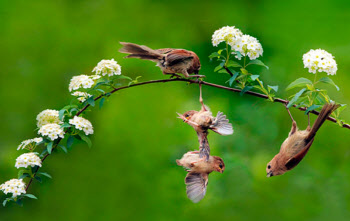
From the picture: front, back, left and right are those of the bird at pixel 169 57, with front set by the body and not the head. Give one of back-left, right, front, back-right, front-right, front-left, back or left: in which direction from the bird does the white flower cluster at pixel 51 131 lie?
back-left

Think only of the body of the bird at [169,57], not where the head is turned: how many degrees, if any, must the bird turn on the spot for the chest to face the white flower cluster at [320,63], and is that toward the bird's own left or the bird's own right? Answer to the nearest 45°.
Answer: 0° — it already faces it

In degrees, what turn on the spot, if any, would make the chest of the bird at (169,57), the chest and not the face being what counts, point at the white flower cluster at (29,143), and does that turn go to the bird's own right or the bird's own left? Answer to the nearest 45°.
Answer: approximately 135° to the bird's own left

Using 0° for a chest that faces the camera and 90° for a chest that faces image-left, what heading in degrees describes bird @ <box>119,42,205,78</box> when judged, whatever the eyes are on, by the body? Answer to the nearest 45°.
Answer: approximately 270°

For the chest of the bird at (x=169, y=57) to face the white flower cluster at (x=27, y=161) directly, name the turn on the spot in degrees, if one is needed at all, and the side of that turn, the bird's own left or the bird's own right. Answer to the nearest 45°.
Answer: approximately 135° to the bird's own left
